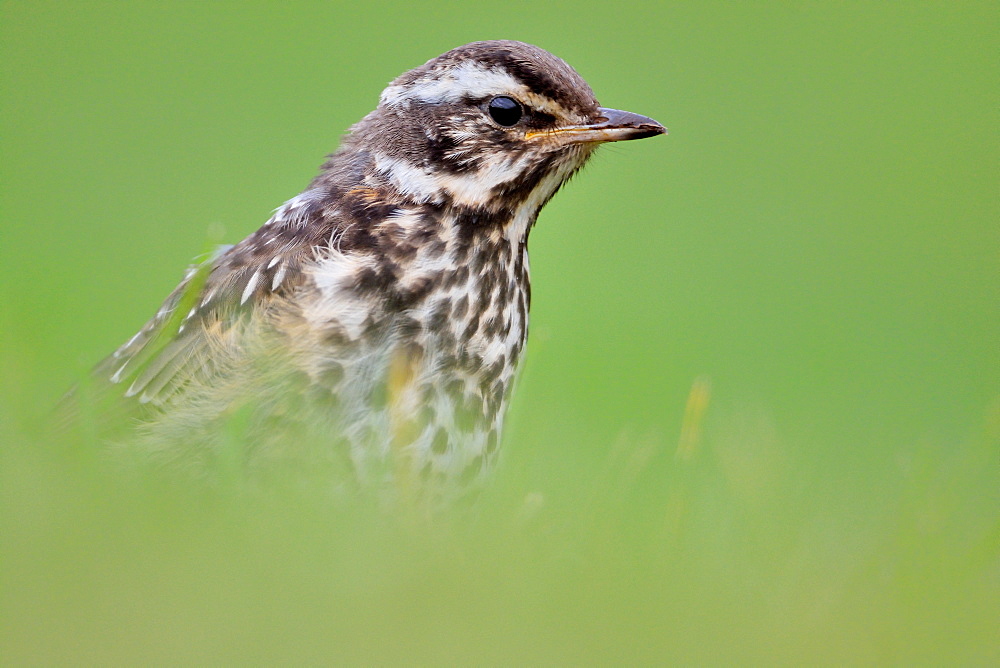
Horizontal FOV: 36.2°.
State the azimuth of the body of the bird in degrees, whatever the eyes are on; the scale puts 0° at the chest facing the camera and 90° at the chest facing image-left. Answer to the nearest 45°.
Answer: approximately 270°
